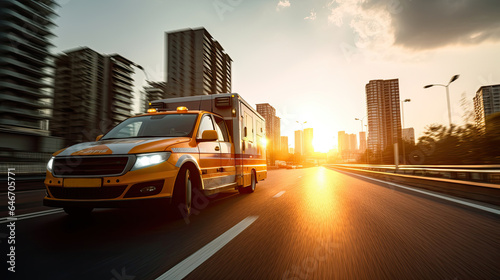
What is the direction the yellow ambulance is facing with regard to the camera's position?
facing the viewer and to the left of the viewer
